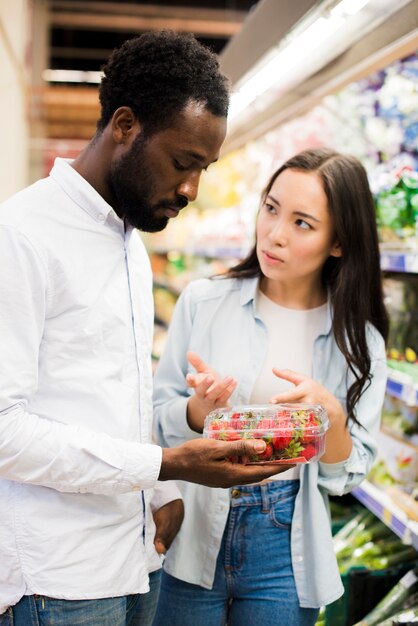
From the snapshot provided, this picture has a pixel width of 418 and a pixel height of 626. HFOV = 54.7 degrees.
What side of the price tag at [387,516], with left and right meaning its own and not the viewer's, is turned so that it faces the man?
front

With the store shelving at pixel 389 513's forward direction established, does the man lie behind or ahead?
ahead

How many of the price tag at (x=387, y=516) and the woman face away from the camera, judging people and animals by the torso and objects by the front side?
0

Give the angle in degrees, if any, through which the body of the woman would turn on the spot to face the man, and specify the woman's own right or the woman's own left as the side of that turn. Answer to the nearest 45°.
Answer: approximately 45° to the woman's own right

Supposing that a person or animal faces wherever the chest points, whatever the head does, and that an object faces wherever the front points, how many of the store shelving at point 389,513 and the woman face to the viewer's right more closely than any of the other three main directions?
0

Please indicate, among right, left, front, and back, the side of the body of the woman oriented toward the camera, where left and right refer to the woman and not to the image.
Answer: front

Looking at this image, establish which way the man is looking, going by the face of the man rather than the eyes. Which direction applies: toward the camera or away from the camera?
toward the camera

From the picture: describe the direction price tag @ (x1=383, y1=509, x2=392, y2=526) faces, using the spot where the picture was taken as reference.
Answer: facing the viewer and to the left of the viewer
